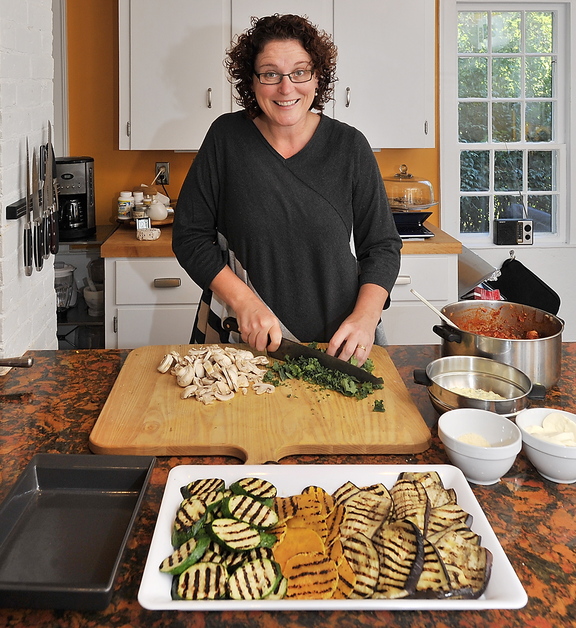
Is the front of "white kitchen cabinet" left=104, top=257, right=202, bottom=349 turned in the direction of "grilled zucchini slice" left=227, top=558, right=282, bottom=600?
yes

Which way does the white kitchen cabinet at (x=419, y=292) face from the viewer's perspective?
toward the camera

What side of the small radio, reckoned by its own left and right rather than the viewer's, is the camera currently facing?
front

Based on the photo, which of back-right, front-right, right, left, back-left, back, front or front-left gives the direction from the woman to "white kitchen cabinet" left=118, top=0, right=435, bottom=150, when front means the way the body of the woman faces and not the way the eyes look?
back

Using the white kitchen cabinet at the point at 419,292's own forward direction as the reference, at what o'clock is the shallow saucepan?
The shallow saucepan is roughly at 12 o'clock from the white kitchen cabinet.

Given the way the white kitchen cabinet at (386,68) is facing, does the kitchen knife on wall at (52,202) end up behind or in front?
in front

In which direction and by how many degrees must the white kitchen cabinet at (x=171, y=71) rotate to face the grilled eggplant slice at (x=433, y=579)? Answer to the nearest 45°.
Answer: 0° — it already faces it

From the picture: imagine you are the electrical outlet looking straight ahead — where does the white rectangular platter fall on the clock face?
The white rectangular platter is roughly at 12 o'clock from the electrical outlet.

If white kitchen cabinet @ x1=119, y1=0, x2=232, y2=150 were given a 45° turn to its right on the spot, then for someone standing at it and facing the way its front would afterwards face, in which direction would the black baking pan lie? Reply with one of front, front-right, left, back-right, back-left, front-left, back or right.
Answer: front-left

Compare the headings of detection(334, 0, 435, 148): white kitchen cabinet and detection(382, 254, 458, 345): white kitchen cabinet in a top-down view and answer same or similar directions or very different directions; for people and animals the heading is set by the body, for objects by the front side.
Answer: same or similar directions

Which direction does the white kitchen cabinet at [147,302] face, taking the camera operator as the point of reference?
facing the viewer

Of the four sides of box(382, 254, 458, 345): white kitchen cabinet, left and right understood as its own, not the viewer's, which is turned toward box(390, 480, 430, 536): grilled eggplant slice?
front

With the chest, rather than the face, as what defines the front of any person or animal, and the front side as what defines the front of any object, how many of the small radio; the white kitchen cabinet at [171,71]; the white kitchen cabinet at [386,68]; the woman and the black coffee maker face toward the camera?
5

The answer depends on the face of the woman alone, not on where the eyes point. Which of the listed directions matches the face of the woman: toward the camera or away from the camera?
toward the camera

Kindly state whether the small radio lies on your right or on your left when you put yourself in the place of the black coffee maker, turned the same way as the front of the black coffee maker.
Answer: on your left
